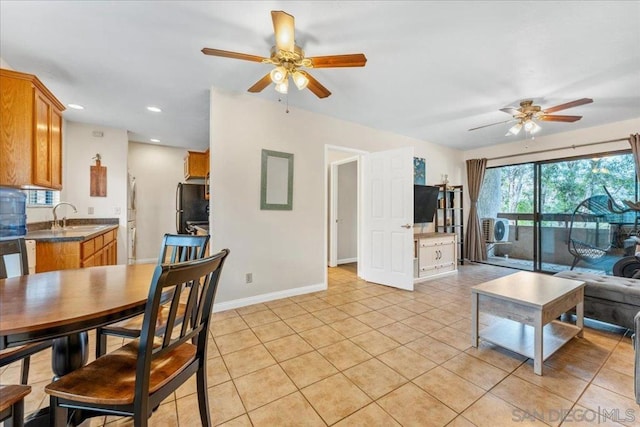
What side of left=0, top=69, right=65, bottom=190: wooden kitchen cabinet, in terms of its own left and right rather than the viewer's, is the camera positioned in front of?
right

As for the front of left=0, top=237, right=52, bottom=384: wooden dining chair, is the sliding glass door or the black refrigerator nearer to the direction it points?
the sliding glass door

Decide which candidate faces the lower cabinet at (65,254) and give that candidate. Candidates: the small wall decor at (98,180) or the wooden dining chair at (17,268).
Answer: the small wall decor

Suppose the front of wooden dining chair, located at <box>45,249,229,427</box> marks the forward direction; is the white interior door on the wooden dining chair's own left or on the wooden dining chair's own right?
on the wooden dining chair's own right

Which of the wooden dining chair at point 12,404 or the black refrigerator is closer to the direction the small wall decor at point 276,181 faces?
the wooden dining chair

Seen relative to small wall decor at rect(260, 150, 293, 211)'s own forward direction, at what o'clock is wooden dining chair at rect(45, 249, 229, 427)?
The wooden dining chair is roughly at 2 o'clock from the small wall decor.

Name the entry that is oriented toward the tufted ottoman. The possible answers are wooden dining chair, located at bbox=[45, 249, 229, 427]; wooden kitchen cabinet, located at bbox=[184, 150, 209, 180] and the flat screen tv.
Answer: the flat screen tv

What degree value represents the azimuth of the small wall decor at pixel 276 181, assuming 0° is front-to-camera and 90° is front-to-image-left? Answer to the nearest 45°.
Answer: approximately 315°

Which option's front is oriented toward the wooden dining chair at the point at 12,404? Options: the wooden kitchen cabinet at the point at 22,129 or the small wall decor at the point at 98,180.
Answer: the small wall decor
